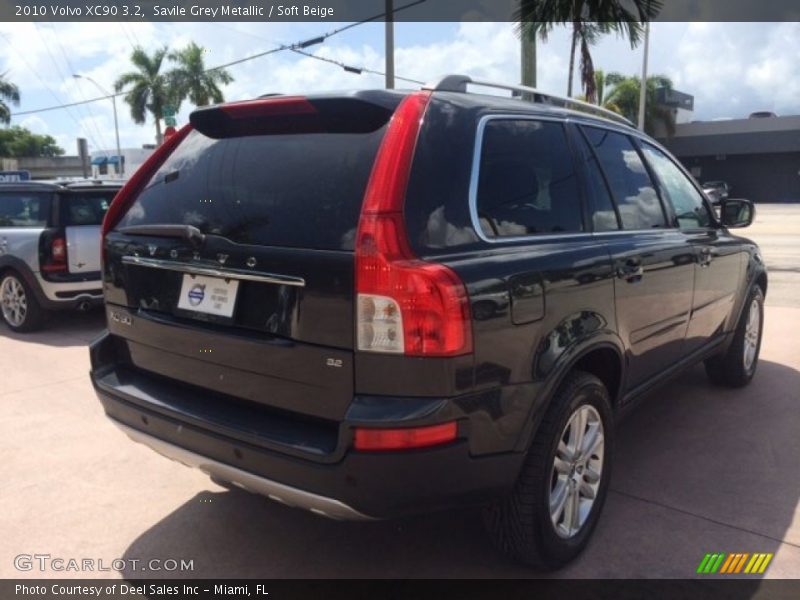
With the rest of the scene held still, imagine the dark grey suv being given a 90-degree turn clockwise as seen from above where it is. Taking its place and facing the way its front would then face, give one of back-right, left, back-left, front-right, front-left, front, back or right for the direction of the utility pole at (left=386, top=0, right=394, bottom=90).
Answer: back-left

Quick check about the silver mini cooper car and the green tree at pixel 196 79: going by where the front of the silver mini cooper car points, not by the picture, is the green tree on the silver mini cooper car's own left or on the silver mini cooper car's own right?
on the silver mini cooper car's own right

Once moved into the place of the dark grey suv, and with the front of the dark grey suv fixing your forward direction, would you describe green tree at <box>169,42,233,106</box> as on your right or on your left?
on your left

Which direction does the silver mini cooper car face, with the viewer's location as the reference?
facing away from the viewer and to the left of the viewer

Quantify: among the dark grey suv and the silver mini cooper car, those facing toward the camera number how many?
0

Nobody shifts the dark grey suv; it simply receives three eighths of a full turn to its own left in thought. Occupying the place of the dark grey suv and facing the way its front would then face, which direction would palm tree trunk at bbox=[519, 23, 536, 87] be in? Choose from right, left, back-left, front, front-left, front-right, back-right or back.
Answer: right

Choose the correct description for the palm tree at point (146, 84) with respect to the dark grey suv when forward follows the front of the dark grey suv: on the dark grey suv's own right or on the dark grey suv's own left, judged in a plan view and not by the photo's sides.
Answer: on the dark grey suv's own left

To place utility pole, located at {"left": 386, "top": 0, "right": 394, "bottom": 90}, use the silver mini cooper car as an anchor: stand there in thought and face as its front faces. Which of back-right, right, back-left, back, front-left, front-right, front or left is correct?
right

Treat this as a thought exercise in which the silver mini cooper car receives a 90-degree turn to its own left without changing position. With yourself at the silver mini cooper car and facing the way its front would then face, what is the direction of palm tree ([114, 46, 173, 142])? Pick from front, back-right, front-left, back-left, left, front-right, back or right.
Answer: back-right

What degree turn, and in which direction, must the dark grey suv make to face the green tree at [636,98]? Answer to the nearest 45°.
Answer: approximately 45° to its left

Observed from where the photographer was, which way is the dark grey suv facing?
facing away from the viewer and to the right of the viewer

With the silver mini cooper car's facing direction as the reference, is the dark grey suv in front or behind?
behind

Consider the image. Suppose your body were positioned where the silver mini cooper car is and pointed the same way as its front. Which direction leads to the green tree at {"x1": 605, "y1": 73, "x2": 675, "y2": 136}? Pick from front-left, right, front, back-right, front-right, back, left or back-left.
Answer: right

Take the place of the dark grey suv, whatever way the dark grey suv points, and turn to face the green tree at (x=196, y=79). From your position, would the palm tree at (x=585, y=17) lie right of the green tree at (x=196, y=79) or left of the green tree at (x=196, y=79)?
right
